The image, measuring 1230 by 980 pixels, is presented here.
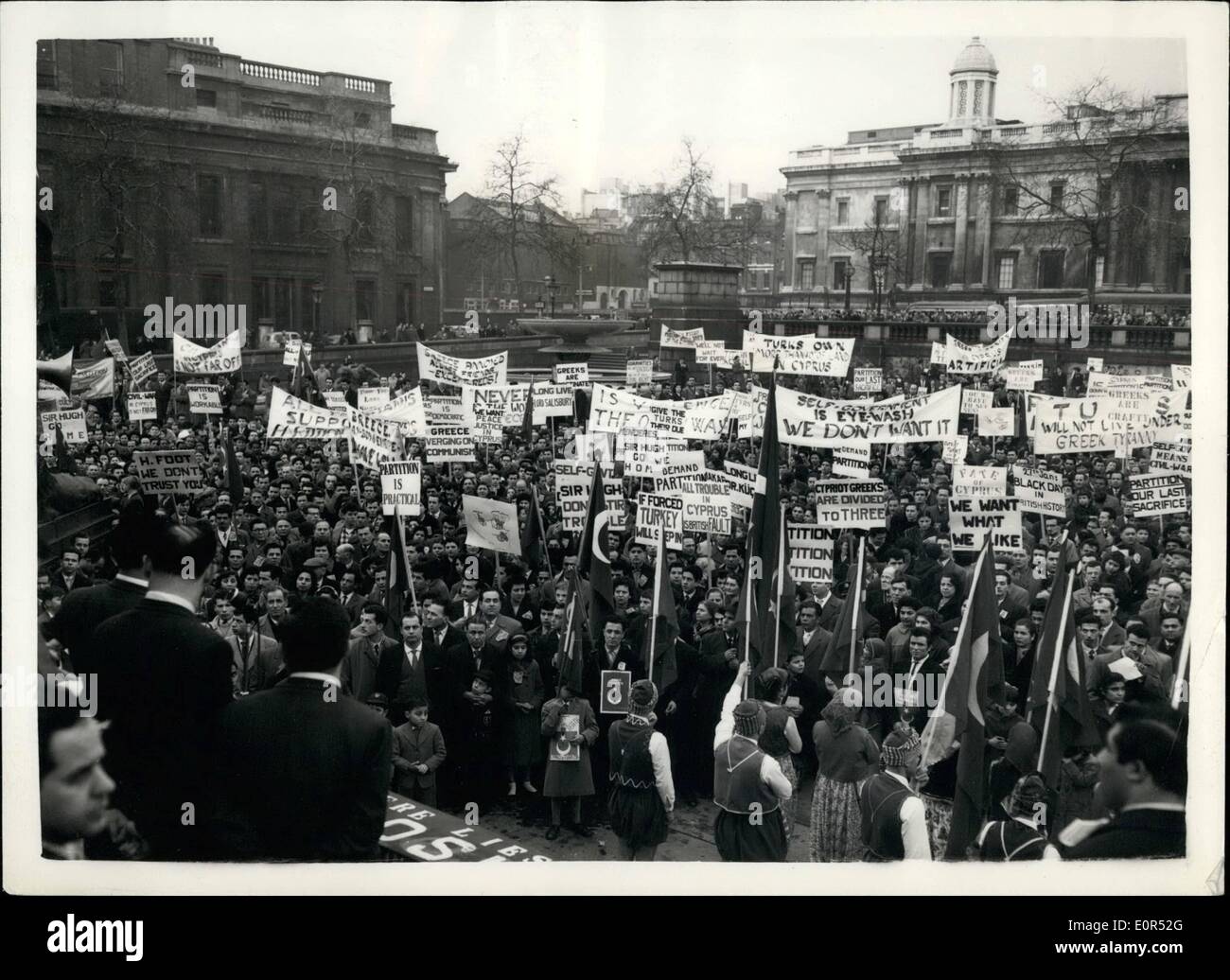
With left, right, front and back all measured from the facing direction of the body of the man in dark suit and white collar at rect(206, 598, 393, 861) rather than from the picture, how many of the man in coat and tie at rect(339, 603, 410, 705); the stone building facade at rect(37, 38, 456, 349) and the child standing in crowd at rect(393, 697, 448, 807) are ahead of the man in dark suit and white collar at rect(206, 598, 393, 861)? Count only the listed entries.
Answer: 3

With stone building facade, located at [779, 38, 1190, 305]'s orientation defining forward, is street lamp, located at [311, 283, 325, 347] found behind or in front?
in front

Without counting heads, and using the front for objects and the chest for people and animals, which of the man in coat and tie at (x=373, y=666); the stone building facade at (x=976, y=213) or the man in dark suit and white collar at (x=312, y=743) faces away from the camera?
the man in dark suit and white collar at (x=312, y=743)

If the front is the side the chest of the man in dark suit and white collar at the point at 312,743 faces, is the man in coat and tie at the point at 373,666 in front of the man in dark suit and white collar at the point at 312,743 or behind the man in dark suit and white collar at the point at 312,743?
in front

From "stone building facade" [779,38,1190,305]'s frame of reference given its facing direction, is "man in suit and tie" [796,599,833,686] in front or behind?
in front

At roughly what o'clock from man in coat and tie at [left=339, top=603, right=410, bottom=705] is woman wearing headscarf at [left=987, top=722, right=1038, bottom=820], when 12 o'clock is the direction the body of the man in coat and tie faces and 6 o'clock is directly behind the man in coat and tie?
The woman wearing headscarf is roughly at 10 o'clock from the man in coat and tie.

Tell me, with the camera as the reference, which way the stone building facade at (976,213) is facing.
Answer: facing the viewer and to the left of the viewer

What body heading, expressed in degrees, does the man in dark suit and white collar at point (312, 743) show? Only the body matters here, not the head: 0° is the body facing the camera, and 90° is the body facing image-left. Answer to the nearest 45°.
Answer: approximately 180°

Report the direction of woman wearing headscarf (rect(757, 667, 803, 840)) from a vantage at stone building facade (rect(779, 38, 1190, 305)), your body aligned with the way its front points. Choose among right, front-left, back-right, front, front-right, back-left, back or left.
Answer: front-left

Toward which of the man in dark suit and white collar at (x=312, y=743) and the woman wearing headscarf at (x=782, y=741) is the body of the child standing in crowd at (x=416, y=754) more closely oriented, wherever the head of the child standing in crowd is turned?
the man in dark suit and white collar

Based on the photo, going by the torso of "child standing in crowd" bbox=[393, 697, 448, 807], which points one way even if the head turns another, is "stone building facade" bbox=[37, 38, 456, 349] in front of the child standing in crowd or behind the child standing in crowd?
behind

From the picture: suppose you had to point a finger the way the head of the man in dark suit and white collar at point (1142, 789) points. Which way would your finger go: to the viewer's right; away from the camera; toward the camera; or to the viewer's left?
to the viewer's left

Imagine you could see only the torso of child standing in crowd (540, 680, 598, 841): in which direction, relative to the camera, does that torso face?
toward the camera

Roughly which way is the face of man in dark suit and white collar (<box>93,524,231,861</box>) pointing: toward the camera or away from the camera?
away from the camera

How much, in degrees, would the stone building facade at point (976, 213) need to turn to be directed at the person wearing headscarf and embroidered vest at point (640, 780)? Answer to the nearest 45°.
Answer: approximately 45° to its left

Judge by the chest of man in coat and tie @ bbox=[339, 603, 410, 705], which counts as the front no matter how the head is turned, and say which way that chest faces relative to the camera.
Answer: toward the camera
